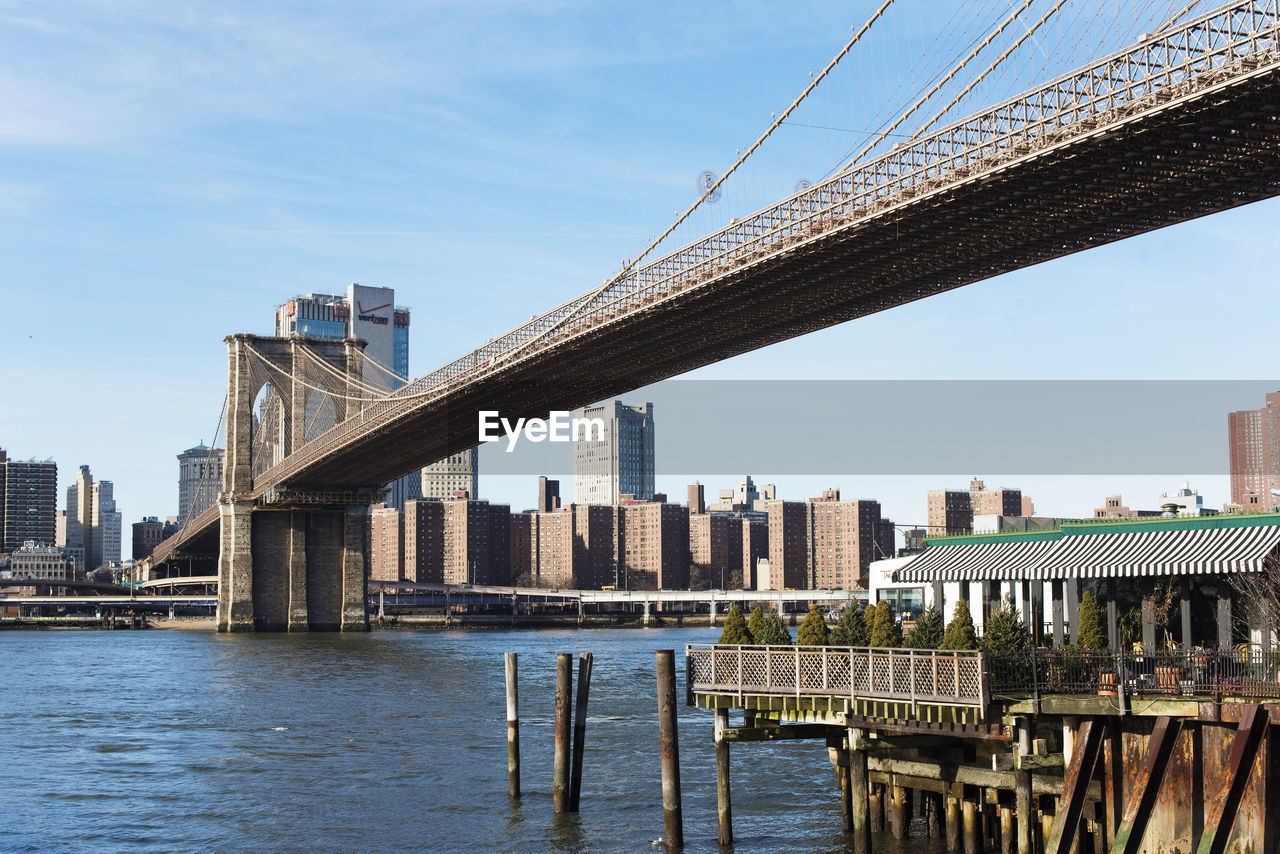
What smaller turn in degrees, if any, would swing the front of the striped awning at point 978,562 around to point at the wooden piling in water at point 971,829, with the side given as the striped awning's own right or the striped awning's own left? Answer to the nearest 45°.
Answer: approximately 45° to the striped awning's own left

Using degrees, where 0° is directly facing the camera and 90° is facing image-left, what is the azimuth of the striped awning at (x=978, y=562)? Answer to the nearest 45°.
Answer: approximately 45°

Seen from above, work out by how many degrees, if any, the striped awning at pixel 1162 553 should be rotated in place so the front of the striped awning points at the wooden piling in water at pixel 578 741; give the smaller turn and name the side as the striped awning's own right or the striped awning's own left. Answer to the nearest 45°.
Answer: approximately 45° to the striped awning's own right

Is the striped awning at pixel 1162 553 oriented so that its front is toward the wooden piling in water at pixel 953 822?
yes
